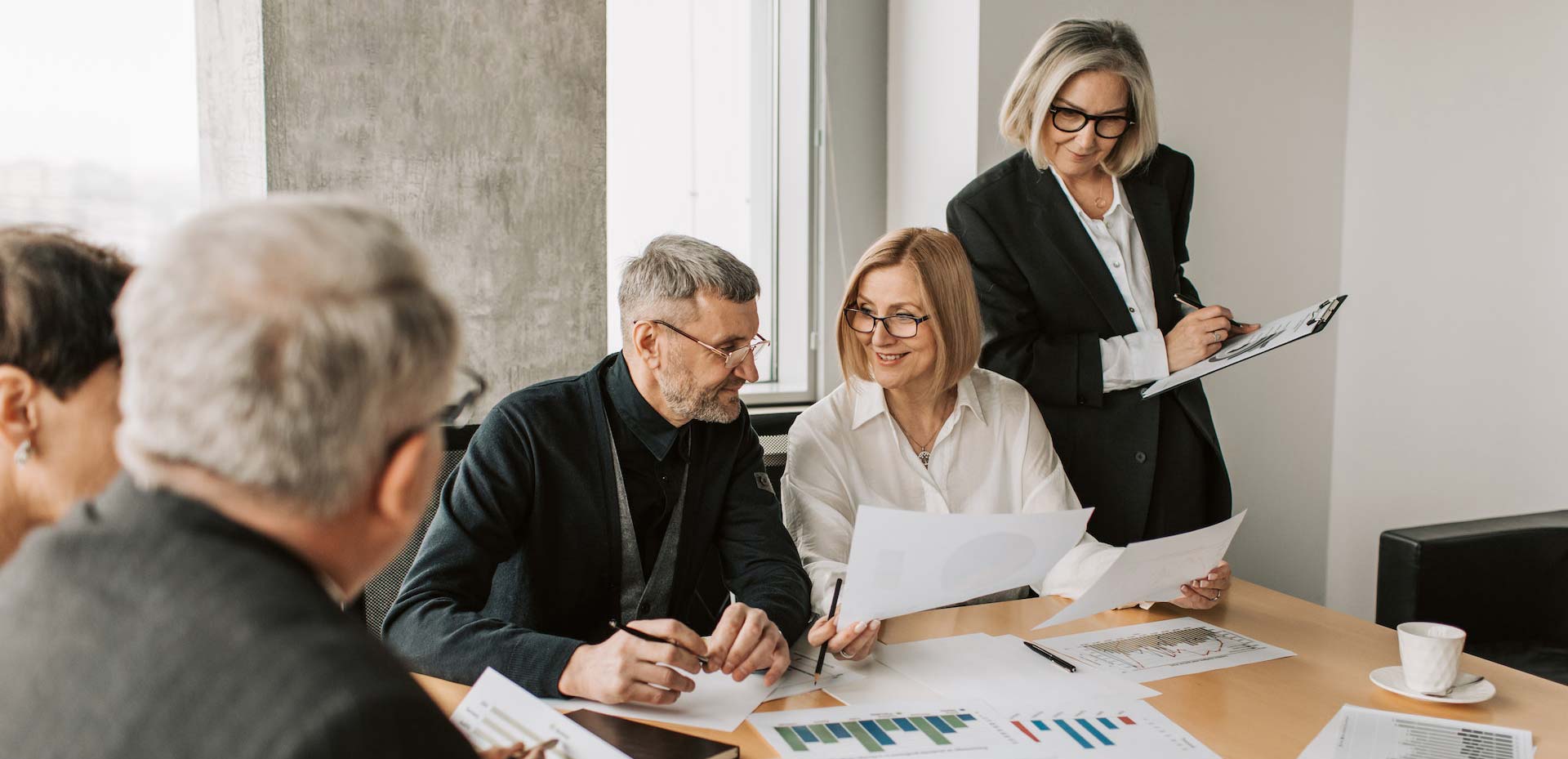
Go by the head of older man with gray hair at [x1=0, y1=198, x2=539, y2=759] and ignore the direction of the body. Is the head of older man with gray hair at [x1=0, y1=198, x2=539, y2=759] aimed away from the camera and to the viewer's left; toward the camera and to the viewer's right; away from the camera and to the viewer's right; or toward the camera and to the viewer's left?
away from the camera and to the viewer's right

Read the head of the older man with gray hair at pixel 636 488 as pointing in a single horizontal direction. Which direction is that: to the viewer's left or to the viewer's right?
to the viewer's right

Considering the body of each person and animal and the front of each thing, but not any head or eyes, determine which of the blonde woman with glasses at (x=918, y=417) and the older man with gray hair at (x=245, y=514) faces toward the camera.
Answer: the blonde woman with glasses

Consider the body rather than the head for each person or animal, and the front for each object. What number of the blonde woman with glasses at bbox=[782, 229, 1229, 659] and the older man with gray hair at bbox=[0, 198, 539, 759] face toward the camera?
1

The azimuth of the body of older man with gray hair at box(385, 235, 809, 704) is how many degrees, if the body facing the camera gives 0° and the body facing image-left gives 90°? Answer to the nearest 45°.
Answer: approximately 315°

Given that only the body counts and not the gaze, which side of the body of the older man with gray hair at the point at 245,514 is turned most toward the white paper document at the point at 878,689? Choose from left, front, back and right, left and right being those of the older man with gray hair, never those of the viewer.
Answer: front

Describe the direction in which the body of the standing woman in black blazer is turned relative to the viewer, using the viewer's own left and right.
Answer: facing the viewer and to the right of the viewer

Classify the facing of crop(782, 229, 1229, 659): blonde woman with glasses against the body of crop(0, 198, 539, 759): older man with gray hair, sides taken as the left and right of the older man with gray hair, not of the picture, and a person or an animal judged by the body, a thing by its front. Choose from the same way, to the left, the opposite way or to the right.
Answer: the opposite way

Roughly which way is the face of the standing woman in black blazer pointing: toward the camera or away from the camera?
toward the camera

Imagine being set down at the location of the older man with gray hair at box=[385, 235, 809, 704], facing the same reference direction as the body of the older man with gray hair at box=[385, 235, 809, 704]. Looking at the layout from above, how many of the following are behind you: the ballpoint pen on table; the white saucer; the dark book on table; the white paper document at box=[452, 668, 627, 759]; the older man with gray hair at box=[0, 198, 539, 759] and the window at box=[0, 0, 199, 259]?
1

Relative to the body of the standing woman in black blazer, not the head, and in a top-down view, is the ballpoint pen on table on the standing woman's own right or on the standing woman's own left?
on the standing woman's own right

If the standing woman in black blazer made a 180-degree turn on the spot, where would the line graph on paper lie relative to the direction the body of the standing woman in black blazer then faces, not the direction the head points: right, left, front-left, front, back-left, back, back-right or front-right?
back-left

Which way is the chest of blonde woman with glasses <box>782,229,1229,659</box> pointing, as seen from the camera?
toward the camera

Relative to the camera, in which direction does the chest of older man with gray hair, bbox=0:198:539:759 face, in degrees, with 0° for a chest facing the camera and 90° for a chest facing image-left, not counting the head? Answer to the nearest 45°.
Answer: approximately 225°

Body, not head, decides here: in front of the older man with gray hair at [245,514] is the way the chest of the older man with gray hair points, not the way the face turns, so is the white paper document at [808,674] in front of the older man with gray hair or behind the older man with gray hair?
in front

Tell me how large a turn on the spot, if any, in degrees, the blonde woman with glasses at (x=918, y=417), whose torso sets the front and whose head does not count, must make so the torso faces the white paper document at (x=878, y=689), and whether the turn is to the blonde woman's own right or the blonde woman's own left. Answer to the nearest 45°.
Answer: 0° — they already face it

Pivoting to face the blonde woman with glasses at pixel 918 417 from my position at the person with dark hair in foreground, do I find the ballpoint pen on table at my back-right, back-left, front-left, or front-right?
front-right
